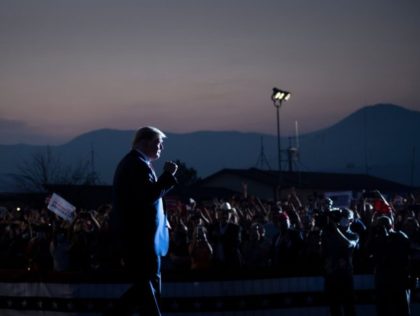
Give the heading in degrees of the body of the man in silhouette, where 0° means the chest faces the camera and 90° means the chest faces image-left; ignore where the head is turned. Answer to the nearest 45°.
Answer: approximately 270°

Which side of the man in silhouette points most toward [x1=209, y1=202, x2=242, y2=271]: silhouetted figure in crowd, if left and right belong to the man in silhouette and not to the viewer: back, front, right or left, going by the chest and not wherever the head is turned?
left

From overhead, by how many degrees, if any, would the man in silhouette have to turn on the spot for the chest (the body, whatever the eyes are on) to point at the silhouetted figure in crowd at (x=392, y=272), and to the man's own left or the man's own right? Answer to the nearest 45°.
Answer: approximately 45° to the man's own left

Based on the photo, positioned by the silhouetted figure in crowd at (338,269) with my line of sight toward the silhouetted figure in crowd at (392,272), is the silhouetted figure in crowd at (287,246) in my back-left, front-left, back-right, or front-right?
back-left

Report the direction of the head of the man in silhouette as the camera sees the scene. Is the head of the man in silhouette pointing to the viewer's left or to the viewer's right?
to the viewer's right
